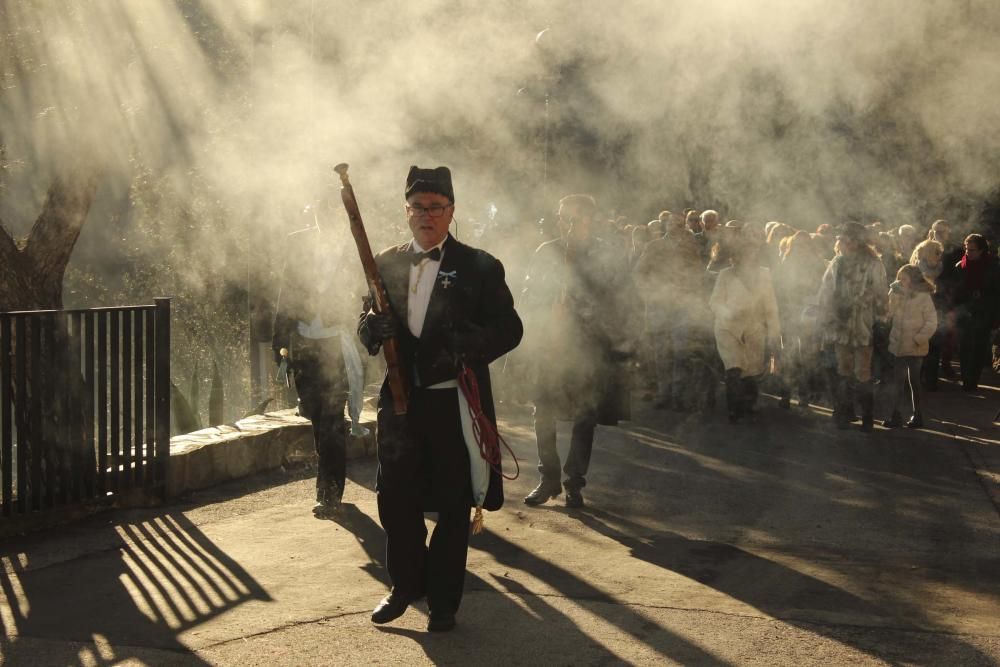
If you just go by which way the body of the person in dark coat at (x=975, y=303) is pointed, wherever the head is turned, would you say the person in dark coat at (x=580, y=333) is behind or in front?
in front

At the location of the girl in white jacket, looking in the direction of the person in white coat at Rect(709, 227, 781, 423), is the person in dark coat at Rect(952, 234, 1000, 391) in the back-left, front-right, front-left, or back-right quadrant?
back-right

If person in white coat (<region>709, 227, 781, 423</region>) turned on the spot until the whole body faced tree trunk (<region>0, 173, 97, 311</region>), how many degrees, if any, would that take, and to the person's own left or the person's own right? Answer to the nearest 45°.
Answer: approximately 45° to the person's own right

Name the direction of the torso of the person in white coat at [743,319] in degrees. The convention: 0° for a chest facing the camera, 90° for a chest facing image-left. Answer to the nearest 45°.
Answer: approximately 45°

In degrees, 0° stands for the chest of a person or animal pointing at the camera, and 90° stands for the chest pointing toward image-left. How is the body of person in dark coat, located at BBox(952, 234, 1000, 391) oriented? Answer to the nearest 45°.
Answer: approximately 45°

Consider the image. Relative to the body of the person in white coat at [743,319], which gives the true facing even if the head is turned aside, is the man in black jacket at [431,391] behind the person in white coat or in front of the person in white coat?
in front

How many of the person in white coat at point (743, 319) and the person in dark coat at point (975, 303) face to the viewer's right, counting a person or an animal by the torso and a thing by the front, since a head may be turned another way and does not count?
0
